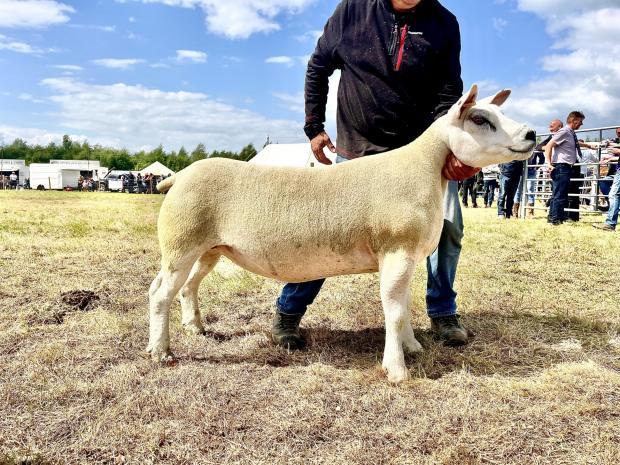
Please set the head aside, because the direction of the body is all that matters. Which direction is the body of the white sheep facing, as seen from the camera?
to the viewer's right

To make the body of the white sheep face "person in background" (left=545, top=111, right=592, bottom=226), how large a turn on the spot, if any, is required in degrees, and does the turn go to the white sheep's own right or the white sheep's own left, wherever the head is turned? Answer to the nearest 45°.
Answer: approximately 45° to the white sheep's own left

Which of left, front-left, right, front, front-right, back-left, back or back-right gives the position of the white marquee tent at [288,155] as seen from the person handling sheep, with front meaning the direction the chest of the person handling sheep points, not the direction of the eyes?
back

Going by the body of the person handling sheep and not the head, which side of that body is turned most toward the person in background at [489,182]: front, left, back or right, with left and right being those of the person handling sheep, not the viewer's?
back

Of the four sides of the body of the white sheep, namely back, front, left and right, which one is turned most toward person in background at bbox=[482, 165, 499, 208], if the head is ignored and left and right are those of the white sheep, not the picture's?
left

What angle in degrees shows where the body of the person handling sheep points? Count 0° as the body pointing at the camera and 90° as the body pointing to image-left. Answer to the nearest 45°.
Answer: approximately 0°
